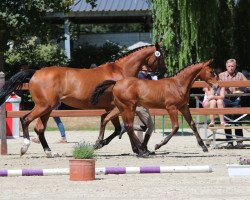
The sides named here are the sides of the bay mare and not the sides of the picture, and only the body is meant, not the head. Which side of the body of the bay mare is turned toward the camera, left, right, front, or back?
right

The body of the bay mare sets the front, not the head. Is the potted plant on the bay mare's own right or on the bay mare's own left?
on the bay mare's own right

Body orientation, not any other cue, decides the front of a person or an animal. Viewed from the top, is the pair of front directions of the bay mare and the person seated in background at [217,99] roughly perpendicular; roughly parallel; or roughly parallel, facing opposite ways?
roughly perpendicular

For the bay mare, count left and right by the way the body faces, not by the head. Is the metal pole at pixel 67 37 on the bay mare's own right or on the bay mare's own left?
on the bay mare's own left

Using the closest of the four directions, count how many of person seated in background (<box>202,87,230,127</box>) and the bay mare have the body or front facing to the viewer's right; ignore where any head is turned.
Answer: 1

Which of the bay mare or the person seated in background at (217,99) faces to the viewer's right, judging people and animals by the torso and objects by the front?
the bay mare

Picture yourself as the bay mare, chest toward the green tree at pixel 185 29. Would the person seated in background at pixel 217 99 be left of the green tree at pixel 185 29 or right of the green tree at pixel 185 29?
right

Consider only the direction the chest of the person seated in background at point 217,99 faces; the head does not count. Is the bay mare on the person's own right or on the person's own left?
on the person's own right
